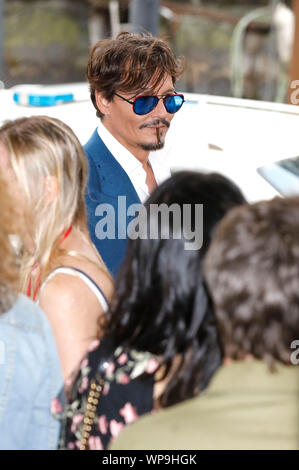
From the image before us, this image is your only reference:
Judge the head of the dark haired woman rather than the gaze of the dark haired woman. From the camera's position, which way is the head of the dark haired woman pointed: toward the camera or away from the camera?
away from the camera

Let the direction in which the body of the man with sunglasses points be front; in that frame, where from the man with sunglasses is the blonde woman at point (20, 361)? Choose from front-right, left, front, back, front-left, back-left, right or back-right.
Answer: front-right

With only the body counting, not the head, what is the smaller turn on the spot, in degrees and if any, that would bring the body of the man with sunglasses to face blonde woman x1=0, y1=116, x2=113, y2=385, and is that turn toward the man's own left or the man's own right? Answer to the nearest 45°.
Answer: approximately 45° to the man's own right

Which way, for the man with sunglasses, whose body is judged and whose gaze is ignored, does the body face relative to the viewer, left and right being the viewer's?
facing the viewer and to the right of the viewer

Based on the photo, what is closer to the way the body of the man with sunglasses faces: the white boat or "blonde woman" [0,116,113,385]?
the blonde woman
